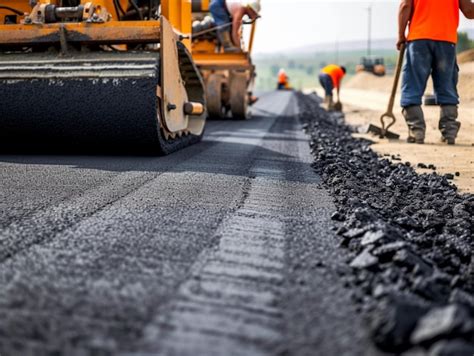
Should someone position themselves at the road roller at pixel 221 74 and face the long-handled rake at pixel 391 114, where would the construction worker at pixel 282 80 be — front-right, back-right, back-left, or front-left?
back-left

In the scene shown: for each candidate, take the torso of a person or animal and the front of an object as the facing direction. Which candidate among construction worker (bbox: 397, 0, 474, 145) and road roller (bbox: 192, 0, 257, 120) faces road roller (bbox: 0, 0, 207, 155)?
road roller (bbox: 192, 0, 257, 120)

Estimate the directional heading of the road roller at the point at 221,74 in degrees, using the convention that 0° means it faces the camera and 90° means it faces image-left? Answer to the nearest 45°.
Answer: approximately 0°

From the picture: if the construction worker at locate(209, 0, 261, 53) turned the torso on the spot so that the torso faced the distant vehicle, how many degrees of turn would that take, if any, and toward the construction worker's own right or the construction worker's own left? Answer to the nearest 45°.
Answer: approximately 90° to the construction worker's own left

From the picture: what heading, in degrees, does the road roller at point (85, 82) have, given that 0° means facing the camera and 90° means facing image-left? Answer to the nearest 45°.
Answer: approximately 0°
